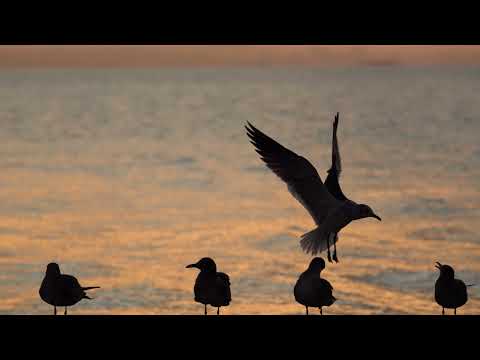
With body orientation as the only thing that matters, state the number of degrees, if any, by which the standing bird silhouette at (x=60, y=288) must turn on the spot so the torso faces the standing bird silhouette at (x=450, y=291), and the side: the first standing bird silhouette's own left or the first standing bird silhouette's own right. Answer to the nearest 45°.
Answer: approximately 180°

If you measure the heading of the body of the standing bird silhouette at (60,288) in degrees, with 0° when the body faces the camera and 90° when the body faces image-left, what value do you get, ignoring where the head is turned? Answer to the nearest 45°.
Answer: approximately 90°

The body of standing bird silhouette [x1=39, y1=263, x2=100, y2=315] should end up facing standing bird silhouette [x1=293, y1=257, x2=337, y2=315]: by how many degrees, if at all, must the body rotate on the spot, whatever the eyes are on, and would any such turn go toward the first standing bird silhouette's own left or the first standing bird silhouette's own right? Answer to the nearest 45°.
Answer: approximately 180°

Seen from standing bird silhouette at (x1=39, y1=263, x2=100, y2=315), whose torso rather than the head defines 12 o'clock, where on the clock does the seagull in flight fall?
The seagull in flight is roughly at 6 o'clock from the standing bird silhouette.
